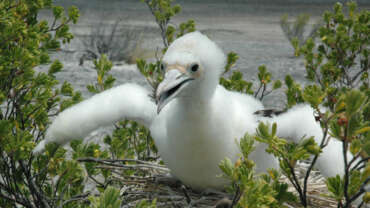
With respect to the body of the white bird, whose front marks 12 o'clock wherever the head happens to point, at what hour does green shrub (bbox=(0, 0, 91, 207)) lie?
The green shrub is roughly at 3 o'clock from the white bird.

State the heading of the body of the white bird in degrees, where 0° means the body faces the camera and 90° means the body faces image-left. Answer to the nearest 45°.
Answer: approximately 0°
